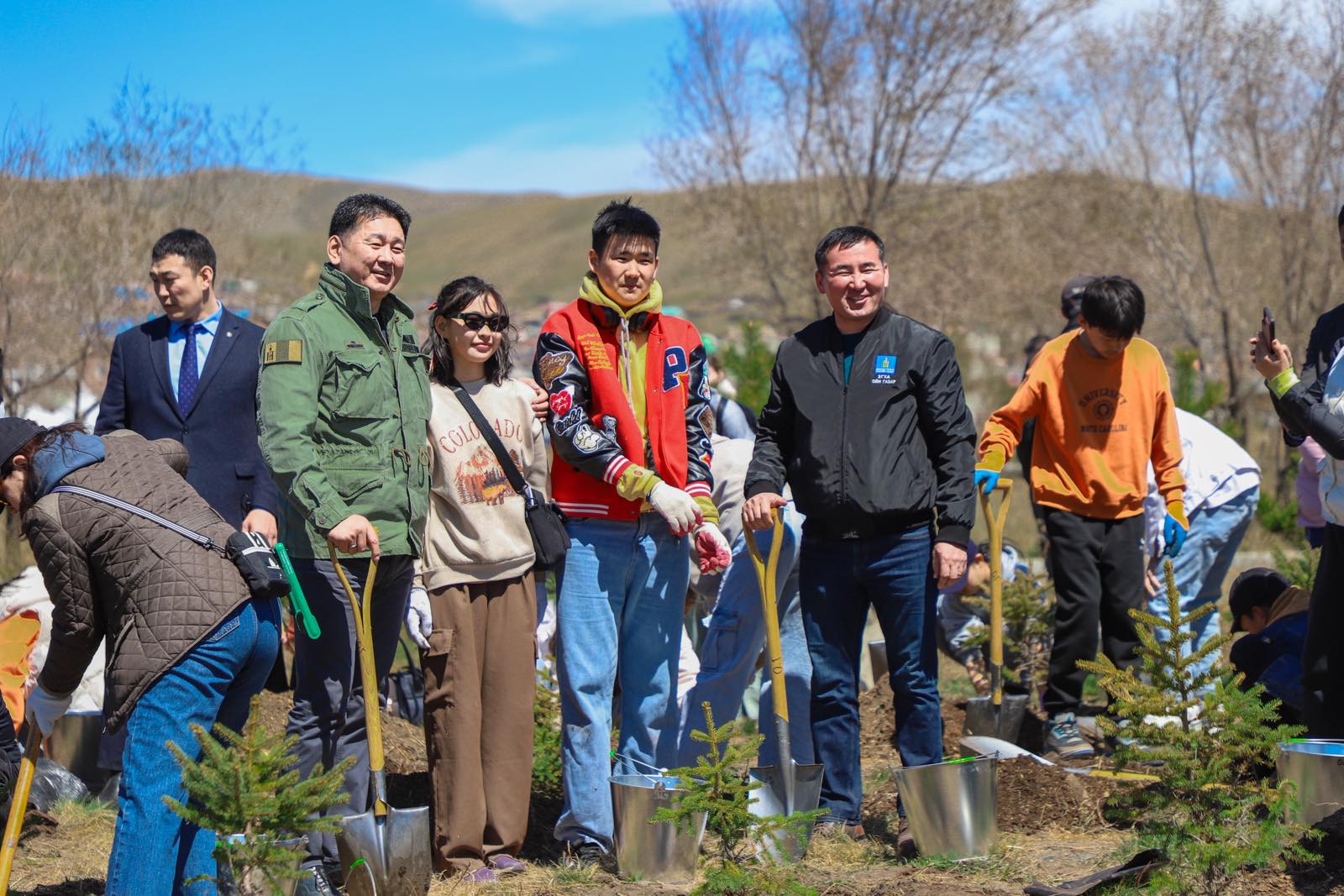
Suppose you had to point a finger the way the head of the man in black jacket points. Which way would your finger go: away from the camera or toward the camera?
toward the camera

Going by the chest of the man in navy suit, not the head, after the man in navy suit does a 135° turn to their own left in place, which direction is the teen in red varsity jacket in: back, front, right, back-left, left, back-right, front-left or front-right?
right

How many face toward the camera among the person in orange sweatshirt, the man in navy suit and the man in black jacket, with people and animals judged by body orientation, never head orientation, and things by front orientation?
3

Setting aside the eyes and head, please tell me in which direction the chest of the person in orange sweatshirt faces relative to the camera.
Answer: toward the camera

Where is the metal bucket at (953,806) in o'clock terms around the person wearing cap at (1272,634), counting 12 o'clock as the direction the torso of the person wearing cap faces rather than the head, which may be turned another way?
The metal bucket is roughly at 10 o'clock from the person wearing cap.

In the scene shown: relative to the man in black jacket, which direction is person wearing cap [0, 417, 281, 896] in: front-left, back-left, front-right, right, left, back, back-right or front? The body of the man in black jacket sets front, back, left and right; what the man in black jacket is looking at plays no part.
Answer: front-right

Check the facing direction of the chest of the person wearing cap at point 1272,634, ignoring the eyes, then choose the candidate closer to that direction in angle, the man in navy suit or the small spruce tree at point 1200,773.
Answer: the man in navy suit

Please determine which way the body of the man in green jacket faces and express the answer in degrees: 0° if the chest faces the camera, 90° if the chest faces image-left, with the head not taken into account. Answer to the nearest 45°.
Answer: approximately 315°

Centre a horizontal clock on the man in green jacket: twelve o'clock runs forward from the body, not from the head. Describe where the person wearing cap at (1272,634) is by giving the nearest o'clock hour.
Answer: The person wearing cap is roughly at 10 o'clock from the man in green jacket.

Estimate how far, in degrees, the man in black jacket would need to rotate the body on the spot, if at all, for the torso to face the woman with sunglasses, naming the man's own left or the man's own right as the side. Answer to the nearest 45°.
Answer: approximately 90° to the man's own right

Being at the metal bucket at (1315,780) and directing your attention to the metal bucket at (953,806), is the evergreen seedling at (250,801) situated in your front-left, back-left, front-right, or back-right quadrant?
front-left

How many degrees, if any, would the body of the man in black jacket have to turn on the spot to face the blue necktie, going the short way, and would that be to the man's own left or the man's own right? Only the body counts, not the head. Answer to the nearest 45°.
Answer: approximately 90° to the man's own right

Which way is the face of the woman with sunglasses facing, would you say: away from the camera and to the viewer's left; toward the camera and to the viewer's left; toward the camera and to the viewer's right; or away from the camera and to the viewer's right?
toward the camera and to the viewer's right

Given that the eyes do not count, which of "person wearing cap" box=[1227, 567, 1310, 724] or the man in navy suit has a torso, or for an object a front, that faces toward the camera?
the man in navy suit

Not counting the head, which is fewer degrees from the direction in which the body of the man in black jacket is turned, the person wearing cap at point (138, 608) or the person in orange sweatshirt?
the person wearing cap
